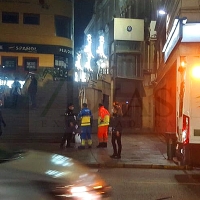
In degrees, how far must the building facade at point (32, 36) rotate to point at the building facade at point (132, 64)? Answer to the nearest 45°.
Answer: approximately 45° to its left

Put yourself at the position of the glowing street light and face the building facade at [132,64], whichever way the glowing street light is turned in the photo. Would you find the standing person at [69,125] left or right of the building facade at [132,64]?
left

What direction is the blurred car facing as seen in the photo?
to the viewer's right

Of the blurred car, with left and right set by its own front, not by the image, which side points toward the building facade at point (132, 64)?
left

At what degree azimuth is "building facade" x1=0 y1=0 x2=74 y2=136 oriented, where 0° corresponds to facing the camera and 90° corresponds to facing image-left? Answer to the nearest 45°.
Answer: approximately 0°

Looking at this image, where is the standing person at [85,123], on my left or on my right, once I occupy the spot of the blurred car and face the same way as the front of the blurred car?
on my left
